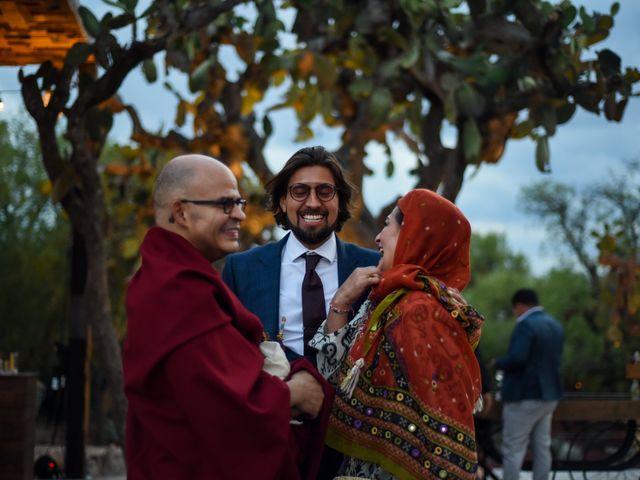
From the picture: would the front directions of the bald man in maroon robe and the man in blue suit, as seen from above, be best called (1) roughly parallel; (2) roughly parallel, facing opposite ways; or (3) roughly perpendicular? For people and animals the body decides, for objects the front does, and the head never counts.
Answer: roughly perpendicular

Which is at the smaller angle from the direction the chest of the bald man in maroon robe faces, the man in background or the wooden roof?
the man in background

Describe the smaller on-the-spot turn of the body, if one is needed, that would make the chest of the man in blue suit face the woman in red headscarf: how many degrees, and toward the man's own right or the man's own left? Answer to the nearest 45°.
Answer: approximately 45° to the man's own left

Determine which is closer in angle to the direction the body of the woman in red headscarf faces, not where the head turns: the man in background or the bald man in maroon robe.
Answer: the bald man in maroon robe

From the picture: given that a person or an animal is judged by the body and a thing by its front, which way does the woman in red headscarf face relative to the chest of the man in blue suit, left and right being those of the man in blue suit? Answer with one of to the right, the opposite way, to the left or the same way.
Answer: to the right

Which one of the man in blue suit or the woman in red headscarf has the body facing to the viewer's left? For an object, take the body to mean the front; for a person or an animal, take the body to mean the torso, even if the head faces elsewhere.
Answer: the woman in red headscarf

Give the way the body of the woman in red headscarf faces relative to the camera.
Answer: to the viewer's left

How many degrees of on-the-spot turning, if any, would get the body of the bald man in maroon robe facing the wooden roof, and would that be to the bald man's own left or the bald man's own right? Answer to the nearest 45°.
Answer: approximately 90° to the bald man's own left

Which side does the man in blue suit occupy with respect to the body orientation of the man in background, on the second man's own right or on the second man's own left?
on the second man's own left

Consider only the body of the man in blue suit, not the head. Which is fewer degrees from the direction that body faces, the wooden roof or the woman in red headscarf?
the woman in red headscarf

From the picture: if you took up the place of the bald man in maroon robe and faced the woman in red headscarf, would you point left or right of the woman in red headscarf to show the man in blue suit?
left

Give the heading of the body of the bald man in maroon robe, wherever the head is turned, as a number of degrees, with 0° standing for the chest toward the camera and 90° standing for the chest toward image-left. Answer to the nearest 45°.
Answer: approximately 270°

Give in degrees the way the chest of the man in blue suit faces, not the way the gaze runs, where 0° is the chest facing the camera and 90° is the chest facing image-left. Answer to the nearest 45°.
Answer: approximately 0°
